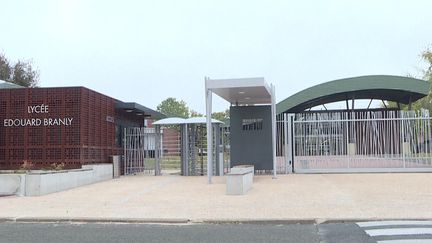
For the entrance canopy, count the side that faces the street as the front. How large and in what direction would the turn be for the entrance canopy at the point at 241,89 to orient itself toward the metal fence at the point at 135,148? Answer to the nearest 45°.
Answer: approximately 135° to its right

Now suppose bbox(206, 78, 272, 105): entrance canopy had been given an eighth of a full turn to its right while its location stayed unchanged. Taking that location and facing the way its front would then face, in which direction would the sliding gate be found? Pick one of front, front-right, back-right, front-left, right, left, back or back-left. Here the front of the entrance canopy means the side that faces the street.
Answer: back

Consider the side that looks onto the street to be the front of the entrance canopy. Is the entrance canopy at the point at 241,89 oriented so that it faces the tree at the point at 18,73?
no

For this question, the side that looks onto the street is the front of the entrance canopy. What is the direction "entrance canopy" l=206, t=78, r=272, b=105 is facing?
toward the camera
